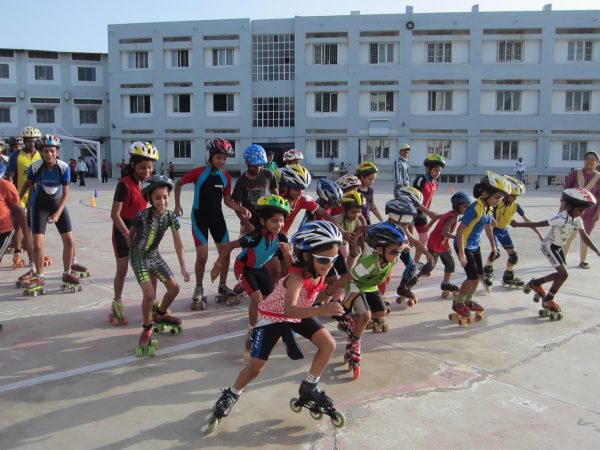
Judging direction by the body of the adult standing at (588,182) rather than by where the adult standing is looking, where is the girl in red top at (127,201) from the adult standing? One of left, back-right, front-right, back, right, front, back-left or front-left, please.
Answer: front-right

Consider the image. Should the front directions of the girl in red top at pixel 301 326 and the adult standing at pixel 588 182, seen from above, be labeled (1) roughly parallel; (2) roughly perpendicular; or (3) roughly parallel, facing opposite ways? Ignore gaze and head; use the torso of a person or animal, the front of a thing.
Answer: roughly perpendicular

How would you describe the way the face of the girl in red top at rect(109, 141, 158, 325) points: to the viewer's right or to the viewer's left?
to the viewer's right

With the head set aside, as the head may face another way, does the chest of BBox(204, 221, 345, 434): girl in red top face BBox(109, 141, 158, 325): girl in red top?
no

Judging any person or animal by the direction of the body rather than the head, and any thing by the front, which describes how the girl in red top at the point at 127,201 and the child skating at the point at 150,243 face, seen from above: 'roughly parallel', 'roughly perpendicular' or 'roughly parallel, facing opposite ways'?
roughly parallel

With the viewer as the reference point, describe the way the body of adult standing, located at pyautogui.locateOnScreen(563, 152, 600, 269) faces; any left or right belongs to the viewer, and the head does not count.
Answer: facing the viewer

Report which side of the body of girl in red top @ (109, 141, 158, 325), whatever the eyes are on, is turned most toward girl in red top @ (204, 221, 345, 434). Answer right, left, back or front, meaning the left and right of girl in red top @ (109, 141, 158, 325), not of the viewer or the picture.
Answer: front

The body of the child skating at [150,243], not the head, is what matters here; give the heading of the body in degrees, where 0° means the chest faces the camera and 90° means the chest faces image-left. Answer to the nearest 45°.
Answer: approximately 315°

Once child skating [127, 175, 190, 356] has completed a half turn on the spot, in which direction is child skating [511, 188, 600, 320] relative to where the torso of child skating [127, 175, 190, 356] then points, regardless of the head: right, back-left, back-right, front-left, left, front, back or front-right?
back-right

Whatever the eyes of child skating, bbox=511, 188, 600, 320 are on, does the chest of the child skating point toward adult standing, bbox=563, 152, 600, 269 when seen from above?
no
